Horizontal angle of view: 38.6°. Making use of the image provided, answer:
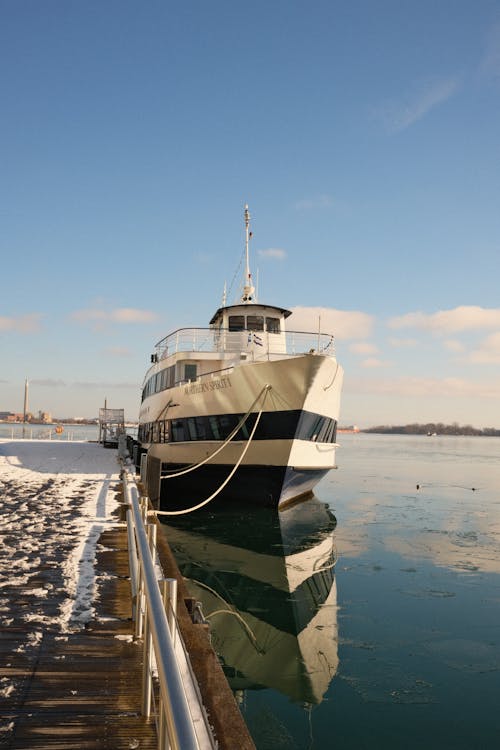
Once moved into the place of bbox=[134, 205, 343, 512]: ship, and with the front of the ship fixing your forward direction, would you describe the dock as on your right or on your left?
on your right

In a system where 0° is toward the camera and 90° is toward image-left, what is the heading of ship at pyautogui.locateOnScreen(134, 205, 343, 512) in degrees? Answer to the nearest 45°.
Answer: approximately 315°
